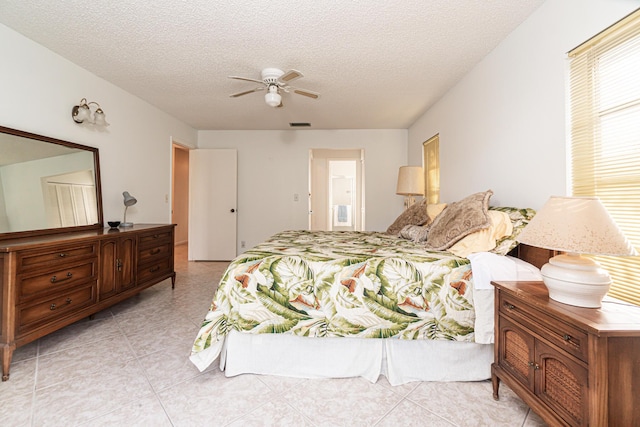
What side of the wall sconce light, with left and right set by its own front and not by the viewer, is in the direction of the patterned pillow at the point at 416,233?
front

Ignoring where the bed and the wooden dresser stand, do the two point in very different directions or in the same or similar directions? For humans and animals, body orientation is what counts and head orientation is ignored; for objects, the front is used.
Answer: very different directions

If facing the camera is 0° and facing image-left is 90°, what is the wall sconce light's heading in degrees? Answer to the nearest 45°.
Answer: approximately 315°

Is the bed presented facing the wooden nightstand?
no

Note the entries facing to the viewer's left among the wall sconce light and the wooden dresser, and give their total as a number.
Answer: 0

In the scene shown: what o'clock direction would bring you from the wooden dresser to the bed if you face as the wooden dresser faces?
The bed is roughly at 12 o'clock from the wooden dresser.

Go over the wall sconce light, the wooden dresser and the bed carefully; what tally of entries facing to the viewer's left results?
1

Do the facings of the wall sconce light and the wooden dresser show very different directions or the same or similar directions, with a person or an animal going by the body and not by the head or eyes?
same or similar directions

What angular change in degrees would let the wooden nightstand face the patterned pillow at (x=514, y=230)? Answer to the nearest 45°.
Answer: approximately 135° to its right

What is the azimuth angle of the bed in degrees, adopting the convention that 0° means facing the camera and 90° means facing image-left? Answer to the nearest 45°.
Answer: approximately 90°

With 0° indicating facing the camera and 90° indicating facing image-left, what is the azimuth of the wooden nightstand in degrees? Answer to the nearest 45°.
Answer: approximately 45°

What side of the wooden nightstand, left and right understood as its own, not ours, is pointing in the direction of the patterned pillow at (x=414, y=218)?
right

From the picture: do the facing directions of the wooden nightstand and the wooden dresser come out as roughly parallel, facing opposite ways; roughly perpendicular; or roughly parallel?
roughly parallel, facing opposite ways

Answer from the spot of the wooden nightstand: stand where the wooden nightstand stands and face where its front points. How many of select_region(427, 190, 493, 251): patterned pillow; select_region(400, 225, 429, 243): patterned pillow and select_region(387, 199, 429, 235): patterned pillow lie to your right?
3

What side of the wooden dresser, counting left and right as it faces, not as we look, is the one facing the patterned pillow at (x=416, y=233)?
front

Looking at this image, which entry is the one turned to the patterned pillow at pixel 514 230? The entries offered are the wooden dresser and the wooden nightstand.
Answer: the wooden dresser

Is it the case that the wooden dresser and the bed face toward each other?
yes
